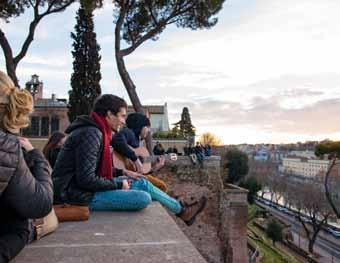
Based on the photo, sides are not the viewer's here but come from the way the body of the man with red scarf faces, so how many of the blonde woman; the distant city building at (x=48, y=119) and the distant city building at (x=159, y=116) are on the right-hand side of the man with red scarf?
1

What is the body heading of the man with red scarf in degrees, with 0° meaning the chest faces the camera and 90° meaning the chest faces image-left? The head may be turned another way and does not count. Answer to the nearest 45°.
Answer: approximately 270°

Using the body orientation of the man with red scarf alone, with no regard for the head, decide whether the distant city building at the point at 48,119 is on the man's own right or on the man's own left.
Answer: on the man's own left

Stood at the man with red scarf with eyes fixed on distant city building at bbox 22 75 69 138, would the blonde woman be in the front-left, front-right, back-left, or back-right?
back-left

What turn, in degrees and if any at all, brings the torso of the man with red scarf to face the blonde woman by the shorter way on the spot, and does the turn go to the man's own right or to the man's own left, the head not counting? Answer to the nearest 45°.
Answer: approximately 90° to the man's own right

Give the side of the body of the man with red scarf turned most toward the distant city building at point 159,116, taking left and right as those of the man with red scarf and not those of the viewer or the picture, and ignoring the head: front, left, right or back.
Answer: left

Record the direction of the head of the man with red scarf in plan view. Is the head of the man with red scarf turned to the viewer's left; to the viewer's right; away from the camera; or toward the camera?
to the viewer's right
